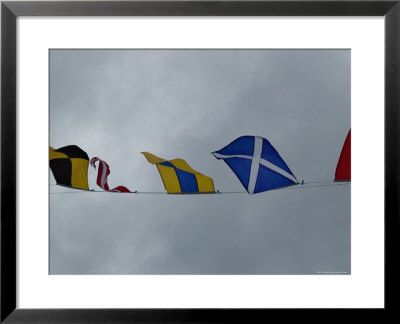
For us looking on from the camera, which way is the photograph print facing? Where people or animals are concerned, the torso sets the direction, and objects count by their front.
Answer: facing the viewer
